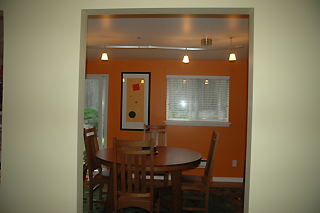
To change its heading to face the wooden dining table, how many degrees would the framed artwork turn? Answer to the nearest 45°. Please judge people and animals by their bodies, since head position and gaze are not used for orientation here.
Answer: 0° — it already faces it

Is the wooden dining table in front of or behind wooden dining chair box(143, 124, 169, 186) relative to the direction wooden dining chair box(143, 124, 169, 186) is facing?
in front

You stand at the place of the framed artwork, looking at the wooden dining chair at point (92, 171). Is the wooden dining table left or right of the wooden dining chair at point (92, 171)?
left

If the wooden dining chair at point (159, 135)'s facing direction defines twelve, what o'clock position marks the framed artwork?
The framed artwork is roughly at 5 o'clock from the wooden dining chair.

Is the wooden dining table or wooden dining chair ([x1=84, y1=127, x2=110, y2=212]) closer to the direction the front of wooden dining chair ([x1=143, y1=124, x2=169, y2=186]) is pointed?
the wooden dining table

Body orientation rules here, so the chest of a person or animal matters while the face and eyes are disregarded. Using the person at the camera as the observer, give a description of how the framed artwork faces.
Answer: facing the viewer

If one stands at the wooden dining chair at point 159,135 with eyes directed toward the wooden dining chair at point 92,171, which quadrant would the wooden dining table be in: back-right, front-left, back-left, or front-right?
front-left

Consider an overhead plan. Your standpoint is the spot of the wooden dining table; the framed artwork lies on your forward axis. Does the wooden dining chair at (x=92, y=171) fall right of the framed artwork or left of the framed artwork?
left

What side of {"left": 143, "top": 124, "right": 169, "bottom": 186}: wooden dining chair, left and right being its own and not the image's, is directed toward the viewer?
front

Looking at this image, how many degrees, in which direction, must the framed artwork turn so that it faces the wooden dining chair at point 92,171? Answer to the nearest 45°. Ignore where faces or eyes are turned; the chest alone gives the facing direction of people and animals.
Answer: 0° — it already faces it

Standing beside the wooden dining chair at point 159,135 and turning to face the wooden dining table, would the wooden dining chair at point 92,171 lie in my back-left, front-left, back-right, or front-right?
front-right

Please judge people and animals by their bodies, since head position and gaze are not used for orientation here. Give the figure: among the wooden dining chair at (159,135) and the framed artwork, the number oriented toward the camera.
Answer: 2

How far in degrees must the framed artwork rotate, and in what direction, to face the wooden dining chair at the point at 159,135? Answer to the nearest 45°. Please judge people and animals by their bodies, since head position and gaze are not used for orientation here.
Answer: approximately 45° to its left

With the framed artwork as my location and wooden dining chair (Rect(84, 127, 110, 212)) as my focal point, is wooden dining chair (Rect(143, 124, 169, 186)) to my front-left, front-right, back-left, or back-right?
front-left

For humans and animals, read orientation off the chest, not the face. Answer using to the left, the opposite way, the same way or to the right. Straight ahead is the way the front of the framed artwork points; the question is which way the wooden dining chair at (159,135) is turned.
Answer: the same way
